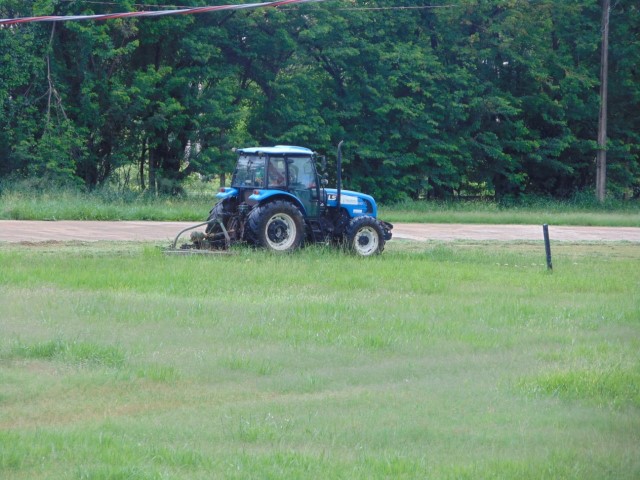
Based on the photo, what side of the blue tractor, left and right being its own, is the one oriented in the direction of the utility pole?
front

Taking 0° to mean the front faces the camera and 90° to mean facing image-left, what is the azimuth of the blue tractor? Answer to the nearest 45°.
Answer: approximately 225°
